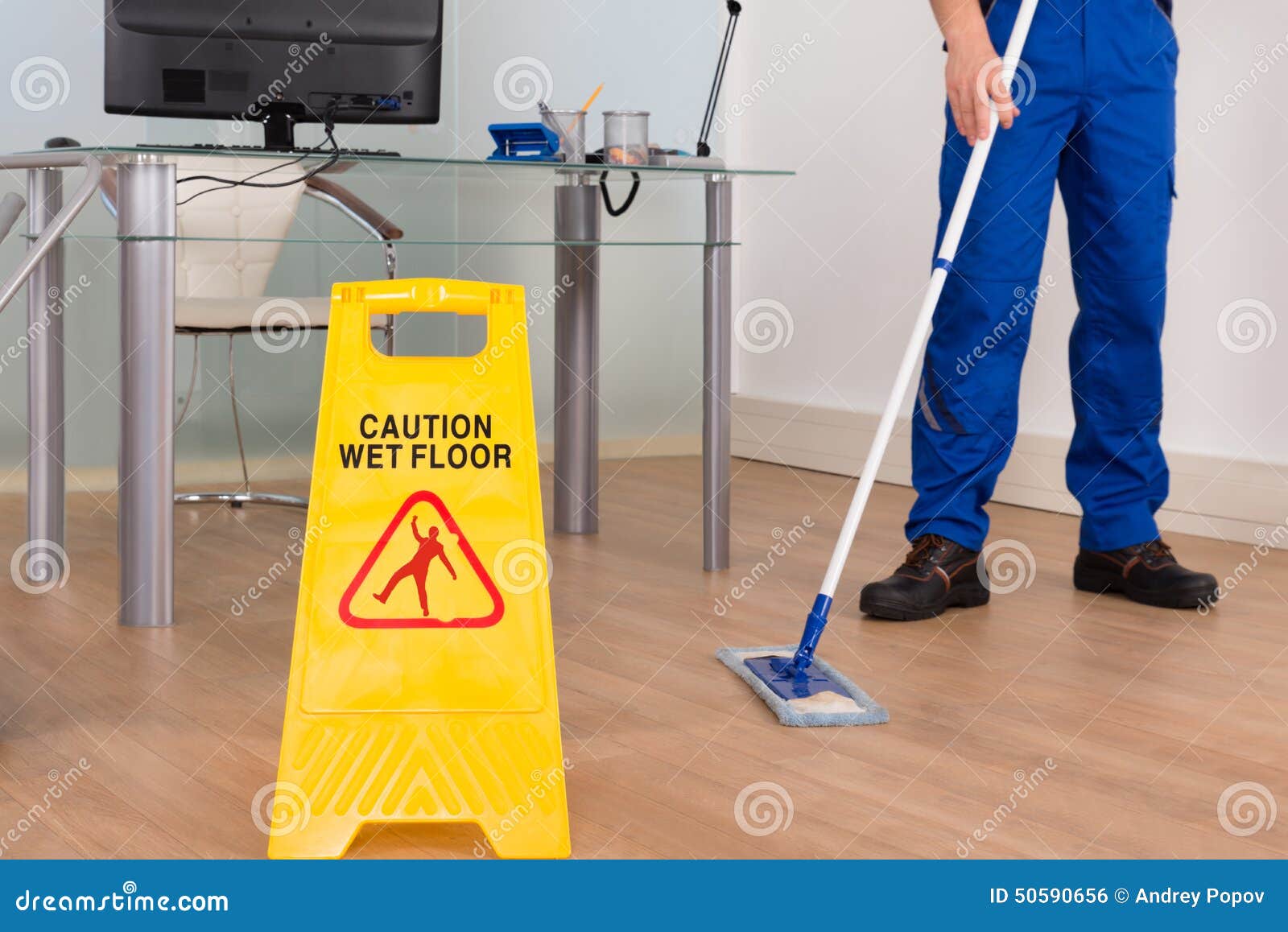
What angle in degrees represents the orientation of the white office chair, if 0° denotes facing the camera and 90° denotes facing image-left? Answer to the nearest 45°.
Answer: approximately 315°

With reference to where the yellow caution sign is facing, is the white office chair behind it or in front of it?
behind

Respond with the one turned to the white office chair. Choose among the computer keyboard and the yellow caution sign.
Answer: the computer keyboard

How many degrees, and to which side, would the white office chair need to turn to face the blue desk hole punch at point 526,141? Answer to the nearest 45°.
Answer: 0° — it already faces it

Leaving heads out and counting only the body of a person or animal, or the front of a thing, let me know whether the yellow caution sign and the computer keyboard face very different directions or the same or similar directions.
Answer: very different directions

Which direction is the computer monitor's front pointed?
away from the camera

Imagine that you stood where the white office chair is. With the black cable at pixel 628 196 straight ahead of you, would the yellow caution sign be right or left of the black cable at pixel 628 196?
right

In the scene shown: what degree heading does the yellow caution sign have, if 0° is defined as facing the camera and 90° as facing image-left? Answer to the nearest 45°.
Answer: approximately 0°

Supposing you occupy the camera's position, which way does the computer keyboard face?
facing away from the viewer
